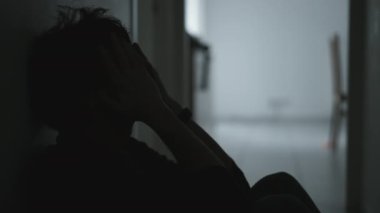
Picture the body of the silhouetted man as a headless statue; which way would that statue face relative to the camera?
to the viewer's right
